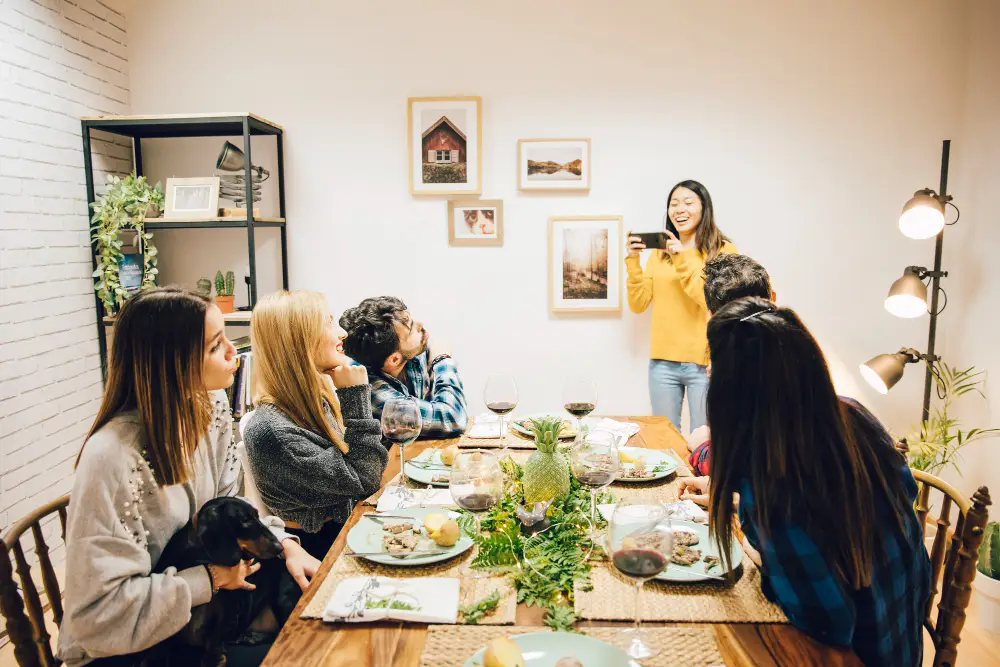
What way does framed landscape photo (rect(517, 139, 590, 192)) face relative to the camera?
toward the camera

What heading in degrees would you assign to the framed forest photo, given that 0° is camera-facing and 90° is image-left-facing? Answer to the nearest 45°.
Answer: approximately 0°

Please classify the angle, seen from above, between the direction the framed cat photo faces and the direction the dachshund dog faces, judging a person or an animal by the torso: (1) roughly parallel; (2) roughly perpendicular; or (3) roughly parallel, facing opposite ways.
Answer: roughly perpendicular

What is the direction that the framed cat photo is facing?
toward the camera

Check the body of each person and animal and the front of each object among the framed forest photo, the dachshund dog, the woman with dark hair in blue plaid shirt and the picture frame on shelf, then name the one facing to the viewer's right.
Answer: the dachshund dog

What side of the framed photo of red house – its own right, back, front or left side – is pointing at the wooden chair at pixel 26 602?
front

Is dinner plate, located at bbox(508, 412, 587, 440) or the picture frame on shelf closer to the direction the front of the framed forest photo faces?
the dinner plate

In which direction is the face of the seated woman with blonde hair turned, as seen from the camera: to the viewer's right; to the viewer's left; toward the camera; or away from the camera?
to the viewer's right

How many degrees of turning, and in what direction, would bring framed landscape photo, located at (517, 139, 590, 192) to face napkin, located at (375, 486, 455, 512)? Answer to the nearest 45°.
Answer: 0° — it already faces it

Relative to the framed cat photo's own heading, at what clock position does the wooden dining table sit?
The wooden dining table is roughly at 12 o'clock from the framed cat photo.

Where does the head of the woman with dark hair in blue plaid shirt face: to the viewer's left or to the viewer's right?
to the viewer's left

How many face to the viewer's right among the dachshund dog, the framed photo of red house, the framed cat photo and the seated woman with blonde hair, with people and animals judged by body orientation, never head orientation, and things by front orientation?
2

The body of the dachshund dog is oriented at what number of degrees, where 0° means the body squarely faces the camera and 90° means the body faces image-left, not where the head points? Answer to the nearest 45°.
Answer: approximately 270°

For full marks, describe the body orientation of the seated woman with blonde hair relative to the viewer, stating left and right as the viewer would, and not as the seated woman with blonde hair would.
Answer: facing to the right of the viewer

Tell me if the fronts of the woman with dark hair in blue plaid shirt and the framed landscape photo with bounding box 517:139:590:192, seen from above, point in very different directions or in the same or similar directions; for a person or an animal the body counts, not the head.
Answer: very different directions

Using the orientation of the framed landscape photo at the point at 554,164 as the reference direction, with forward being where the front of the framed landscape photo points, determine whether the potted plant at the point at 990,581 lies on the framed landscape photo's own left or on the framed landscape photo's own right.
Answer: on the framed landscape photo's own left

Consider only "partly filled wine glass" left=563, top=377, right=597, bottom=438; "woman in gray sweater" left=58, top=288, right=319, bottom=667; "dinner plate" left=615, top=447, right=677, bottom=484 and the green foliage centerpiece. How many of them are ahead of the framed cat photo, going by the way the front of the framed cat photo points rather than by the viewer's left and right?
4

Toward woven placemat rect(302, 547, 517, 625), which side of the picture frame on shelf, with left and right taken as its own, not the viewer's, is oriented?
front
